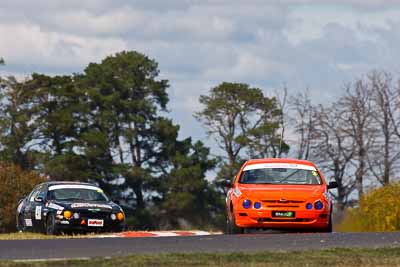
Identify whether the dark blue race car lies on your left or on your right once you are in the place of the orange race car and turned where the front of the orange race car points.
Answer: on your right

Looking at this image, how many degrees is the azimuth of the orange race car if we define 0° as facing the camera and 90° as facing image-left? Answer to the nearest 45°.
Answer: approximately 0°
